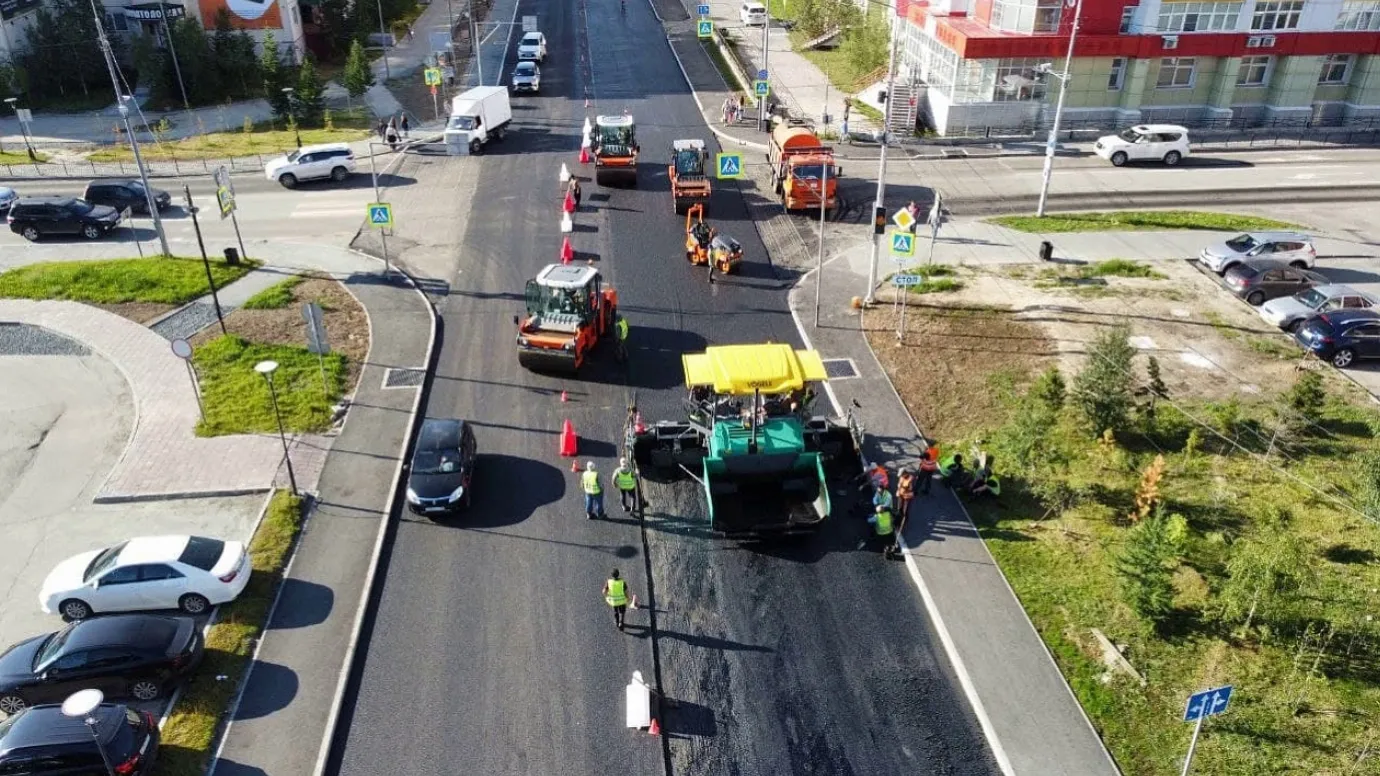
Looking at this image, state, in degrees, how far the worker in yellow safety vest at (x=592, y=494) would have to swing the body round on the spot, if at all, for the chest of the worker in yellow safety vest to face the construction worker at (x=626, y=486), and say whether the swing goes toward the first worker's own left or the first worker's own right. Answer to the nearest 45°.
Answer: approximately 90° to the first worker's own right

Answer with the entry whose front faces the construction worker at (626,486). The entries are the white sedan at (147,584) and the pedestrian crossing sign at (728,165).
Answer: the pedestrian crossing sign

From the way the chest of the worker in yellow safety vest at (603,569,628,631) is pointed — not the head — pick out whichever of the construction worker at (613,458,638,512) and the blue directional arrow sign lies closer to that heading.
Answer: the construction worker

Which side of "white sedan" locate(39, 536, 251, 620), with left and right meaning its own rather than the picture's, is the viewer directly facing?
left

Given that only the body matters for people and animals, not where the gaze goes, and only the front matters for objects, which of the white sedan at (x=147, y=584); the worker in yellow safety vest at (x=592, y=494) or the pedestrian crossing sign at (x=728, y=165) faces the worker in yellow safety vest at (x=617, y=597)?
the pedestrian crossing sign

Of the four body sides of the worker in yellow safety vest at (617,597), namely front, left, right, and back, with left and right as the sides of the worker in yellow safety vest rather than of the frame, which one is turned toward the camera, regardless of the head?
back

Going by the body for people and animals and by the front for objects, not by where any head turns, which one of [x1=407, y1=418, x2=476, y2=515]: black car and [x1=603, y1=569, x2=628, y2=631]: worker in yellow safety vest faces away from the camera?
the worker in yellow safety vest

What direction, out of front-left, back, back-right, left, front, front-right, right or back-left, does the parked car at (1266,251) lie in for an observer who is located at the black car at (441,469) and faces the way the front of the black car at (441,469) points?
left

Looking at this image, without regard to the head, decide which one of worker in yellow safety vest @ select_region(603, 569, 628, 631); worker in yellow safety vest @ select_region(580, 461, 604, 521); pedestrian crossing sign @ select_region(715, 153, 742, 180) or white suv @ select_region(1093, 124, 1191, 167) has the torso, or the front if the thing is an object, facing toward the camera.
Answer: the pedestrian crossing sign

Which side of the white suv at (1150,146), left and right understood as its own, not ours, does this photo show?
left

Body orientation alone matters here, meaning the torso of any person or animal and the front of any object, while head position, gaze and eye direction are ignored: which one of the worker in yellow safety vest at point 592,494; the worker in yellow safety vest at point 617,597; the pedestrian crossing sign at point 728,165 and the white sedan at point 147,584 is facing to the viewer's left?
the white sedan

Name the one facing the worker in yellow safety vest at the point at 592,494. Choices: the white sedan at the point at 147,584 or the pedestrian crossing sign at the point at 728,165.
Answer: the pedestrian crossing sign

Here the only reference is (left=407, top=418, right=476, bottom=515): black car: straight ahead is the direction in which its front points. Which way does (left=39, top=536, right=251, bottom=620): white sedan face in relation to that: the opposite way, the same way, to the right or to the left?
to the right

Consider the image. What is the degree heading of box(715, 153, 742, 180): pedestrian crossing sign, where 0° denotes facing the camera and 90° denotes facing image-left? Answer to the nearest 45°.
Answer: approximately 0°

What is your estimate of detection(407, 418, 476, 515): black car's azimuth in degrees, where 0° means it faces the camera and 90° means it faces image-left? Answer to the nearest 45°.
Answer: approximately 0°

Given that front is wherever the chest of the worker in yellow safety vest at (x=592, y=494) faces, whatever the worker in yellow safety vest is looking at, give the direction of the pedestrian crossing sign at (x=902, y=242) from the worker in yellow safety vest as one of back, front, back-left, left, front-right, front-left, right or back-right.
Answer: front-right
